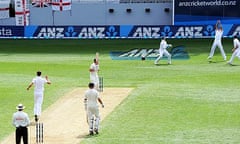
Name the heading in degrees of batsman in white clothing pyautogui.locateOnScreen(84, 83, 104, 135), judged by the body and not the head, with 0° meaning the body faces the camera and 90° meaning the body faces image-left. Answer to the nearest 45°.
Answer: approximately 180°

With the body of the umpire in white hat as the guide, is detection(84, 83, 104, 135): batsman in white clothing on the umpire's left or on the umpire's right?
on the umpire's right

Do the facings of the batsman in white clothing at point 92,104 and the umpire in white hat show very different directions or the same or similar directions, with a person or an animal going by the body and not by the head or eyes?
same or similar directions

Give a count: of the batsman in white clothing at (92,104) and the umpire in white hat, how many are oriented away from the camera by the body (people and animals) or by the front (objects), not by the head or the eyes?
2

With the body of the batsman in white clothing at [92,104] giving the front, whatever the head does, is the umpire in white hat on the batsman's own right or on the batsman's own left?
on the batsman's own left

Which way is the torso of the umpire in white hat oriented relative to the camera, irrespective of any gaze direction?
away from the camera
